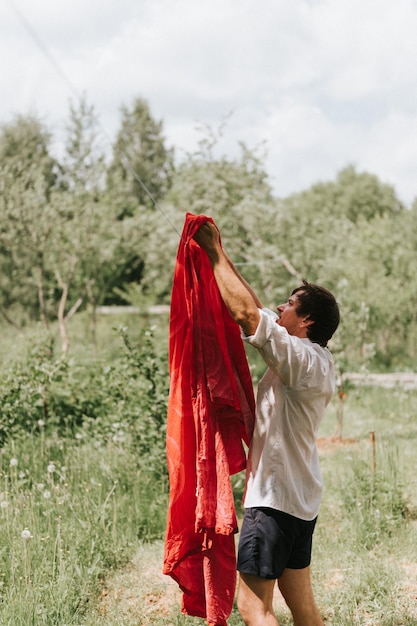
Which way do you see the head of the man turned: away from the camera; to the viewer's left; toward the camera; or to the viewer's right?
to the viewer's left

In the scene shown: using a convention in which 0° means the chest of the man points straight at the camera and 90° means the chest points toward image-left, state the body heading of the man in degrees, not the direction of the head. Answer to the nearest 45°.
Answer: approximately 90°

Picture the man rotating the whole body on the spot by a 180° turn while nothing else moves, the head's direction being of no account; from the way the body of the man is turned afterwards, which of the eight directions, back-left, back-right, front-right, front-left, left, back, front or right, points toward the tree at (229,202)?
left

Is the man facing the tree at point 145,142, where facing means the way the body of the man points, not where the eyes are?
no
